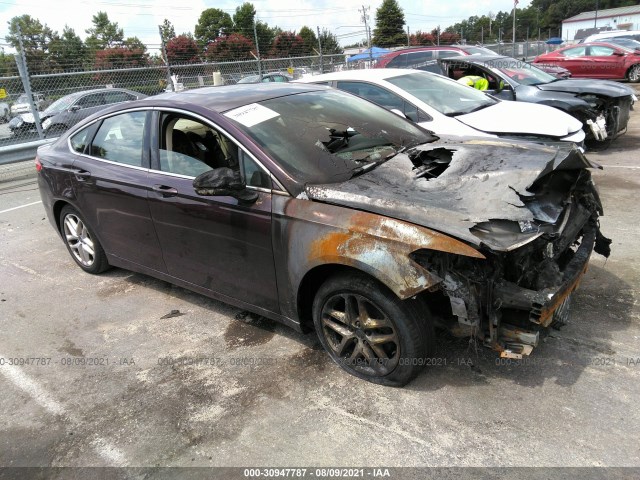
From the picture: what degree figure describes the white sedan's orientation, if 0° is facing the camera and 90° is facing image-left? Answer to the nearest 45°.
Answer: approximately 315°

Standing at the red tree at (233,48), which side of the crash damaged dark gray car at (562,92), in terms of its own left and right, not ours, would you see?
back

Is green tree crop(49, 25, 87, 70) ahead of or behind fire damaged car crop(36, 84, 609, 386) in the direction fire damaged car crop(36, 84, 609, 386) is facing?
behind

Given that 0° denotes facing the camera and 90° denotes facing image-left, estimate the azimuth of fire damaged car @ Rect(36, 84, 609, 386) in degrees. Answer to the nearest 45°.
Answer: approximately 315°

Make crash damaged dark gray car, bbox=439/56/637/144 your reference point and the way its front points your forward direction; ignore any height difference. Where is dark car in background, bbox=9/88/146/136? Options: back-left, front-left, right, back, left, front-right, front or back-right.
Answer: back-right

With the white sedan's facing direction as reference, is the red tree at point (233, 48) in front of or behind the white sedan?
behind

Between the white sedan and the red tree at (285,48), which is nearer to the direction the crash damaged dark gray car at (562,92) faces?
the white sedan

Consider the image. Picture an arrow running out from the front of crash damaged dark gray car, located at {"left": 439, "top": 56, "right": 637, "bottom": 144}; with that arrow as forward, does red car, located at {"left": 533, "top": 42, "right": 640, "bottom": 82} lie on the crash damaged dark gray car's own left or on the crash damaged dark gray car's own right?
on the crash damaged dark gray car's own left

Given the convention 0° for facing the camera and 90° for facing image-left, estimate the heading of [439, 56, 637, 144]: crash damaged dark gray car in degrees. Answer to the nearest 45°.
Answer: approximately 315°
